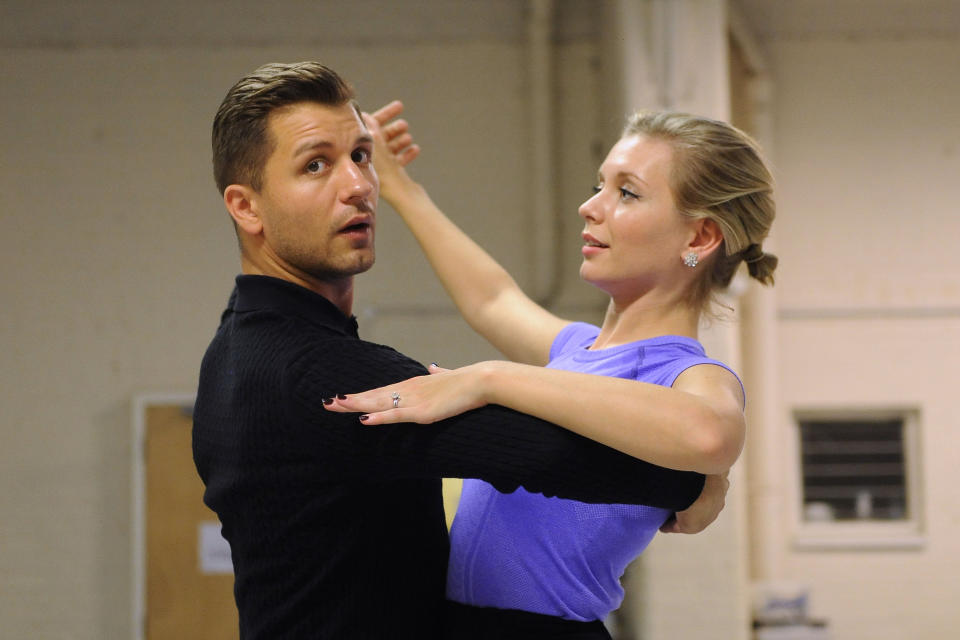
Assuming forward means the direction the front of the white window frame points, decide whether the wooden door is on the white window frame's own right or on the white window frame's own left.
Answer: on the white window frame's own right

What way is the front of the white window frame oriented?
toward the camera

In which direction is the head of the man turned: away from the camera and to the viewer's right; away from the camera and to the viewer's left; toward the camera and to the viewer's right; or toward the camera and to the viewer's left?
toward the camera and to the viewer's right

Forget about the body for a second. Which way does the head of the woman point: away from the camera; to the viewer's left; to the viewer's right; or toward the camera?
to the viewer's left

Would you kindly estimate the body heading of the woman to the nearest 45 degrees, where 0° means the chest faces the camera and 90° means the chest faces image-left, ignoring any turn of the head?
approximately 45°

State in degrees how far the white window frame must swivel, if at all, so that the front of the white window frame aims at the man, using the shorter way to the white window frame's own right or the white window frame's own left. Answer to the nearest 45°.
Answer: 0° — it already faces them

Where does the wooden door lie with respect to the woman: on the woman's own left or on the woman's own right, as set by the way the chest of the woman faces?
on the woman's own right

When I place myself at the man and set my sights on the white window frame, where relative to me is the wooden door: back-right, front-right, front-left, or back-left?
front-left

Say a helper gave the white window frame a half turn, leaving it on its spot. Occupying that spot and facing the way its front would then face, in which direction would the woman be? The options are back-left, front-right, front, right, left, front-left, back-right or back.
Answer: back
